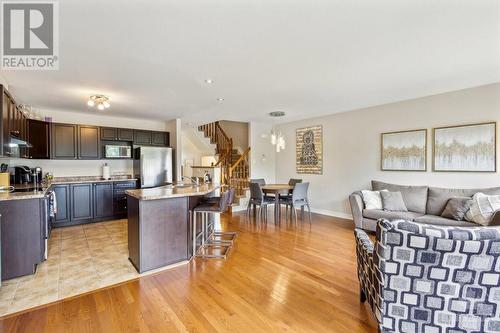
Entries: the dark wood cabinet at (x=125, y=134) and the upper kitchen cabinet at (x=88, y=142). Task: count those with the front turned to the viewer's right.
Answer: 0

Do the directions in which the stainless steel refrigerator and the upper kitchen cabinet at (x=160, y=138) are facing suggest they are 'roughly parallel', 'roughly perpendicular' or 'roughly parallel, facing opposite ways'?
roughly parallel

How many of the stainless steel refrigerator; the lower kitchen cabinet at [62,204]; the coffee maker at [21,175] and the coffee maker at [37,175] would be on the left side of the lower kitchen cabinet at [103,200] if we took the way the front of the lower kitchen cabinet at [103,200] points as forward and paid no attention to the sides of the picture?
1

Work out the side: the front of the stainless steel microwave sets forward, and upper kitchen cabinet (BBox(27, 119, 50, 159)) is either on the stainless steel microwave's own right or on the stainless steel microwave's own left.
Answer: on the stainless steel microwave's own right

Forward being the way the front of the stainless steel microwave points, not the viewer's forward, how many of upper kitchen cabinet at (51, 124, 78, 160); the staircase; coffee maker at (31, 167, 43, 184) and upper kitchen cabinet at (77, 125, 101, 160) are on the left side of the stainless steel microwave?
1

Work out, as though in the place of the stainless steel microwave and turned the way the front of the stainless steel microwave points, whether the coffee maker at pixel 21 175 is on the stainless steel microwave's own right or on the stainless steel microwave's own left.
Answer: on the stainless steel microwave's own right

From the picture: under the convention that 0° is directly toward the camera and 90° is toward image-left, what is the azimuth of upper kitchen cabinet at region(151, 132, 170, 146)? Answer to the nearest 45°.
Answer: approximately 0°

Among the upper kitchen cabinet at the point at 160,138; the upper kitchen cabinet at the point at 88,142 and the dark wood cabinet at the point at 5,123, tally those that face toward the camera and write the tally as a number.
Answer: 2

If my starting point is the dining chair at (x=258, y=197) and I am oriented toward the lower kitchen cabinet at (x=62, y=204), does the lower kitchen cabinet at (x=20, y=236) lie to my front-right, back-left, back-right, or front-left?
front-left

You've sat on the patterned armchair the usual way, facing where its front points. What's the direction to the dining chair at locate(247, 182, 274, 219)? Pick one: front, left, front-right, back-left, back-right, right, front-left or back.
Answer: front

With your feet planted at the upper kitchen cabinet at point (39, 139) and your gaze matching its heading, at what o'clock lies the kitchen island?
The kitchen island is roughly at 1 o'clock from the upper kitchen cabinet.

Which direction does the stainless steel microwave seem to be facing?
toward the camera

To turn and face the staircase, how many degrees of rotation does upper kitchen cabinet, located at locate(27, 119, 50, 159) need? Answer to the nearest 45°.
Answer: approximately 45° to its left

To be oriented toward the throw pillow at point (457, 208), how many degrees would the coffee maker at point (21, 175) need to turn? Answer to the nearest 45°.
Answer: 0° — it already faces it

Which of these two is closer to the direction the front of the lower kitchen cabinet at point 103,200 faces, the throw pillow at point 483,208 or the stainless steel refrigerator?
the throw pillow

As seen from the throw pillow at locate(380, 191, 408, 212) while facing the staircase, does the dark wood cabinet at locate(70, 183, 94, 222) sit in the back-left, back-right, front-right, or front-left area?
front-left
